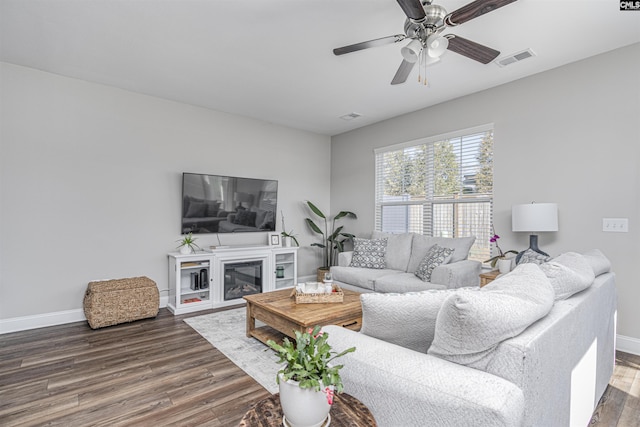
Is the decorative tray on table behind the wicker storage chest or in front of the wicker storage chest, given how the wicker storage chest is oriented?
in front

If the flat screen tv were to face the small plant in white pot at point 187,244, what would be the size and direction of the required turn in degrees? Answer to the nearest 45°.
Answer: approximately 90° to its right

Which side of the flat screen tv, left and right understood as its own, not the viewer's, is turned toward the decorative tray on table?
front

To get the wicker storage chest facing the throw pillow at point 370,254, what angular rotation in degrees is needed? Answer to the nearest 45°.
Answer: approximately 90° to its left

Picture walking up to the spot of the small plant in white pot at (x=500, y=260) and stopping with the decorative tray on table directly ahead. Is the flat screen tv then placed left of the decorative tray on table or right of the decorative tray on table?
right

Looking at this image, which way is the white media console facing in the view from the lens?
facing the viewer and to the right of the viewer

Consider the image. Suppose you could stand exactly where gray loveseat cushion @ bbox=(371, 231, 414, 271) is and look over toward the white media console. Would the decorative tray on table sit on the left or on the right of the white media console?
left

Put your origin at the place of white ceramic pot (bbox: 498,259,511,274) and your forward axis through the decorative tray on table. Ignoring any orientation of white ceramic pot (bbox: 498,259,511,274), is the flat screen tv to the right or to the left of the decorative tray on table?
right

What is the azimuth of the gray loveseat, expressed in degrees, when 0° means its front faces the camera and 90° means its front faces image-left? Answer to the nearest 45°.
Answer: approximately 45°

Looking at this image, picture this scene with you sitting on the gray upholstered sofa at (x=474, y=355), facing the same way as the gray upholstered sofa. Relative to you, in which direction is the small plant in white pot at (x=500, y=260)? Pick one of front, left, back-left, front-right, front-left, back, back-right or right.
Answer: front-right

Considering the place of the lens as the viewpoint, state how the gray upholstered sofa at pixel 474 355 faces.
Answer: facing away from the viewer and to the left of the viewer

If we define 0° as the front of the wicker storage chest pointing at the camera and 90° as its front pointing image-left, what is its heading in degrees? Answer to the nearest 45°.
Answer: approximately 0°

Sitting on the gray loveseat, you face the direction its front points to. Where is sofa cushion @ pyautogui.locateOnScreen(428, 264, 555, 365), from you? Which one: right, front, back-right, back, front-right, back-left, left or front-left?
front-left

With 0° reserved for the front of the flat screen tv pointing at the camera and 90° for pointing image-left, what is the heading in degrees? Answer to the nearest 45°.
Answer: approximately 315°
